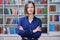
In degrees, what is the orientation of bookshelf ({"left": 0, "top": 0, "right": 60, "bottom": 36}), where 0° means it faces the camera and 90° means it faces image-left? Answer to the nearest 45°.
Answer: approximately 0°

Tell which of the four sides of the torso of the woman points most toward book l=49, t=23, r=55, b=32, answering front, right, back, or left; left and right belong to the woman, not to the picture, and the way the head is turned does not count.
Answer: back

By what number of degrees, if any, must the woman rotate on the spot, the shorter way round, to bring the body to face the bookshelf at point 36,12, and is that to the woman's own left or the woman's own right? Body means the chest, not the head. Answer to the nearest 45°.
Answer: approximately 180°

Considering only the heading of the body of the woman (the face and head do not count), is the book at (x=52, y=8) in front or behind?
behind

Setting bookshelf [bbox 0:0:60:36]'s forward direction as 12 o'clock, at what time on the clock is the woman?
The woman is roughly at 12 o'clock from the bookshelf.

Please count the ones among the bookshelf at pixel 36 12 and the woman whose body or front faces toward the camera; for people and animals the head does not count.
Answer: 2
